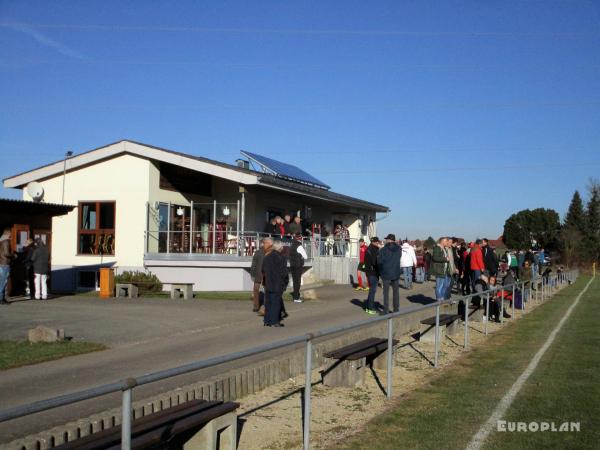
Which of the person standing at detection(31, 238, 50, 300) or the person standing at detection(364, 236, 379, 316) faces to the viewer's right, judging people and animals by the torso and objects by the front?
the person standing at detection(364, 236, 379, 316)

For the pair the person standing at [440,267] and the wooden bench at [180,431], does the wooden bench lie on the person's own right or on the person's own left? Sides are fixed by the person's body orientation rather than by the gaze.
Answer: on the person's own right

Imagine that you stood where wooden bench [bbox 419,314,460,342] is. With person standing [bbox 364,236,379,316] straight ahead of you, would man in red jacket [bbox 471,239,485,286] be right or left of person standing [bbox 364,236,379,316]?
right

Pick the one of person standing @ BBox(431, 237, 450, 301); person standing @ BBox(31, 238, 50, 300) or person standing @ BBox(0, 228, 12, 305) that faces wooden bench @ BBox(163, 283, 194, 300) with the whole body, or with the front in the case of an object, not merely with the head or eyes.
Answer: person standing @ BBox(0, 228, 12, 305)

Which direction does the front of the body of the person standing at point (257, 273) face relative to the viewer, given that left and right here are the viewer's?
facing to the right of the viewer

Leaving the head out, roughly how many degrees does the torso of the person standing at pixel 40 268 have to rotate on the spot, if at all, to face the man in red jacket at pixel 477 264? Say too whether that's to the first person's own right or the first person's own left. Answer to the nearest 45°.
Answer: approximately 135° to the first person's own right
